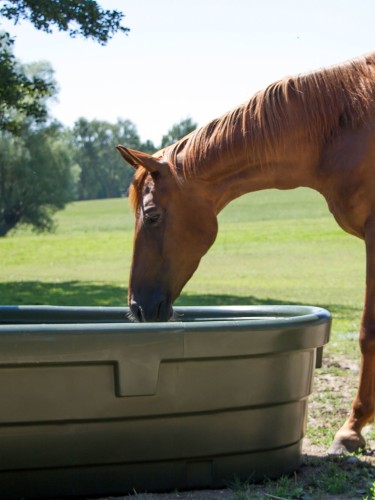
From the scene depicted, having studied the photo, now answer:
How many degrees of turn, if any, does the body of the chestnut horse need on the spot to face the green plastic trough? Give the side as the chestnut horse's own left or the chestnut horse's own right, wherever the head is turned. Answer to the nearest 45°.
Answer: approximately 45° to the chestnut horse's own left

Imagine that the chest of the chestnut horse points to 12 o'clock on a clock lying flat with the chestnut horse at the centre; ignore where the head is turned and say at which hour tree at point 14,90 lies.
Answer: The tree is roughly at 2 o'clock from the chestnut horse.

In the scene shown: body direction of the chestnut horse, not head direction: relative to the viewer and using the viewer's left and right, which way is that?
facing to the left of the viewer

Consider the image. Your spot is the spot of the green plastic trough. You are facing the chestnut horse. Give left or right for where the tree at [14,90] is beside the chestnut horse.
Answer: left

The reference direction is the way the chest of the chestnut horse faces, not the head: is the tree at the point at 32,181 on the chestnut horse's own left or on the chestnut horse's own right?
on the chestnut horse's own right
